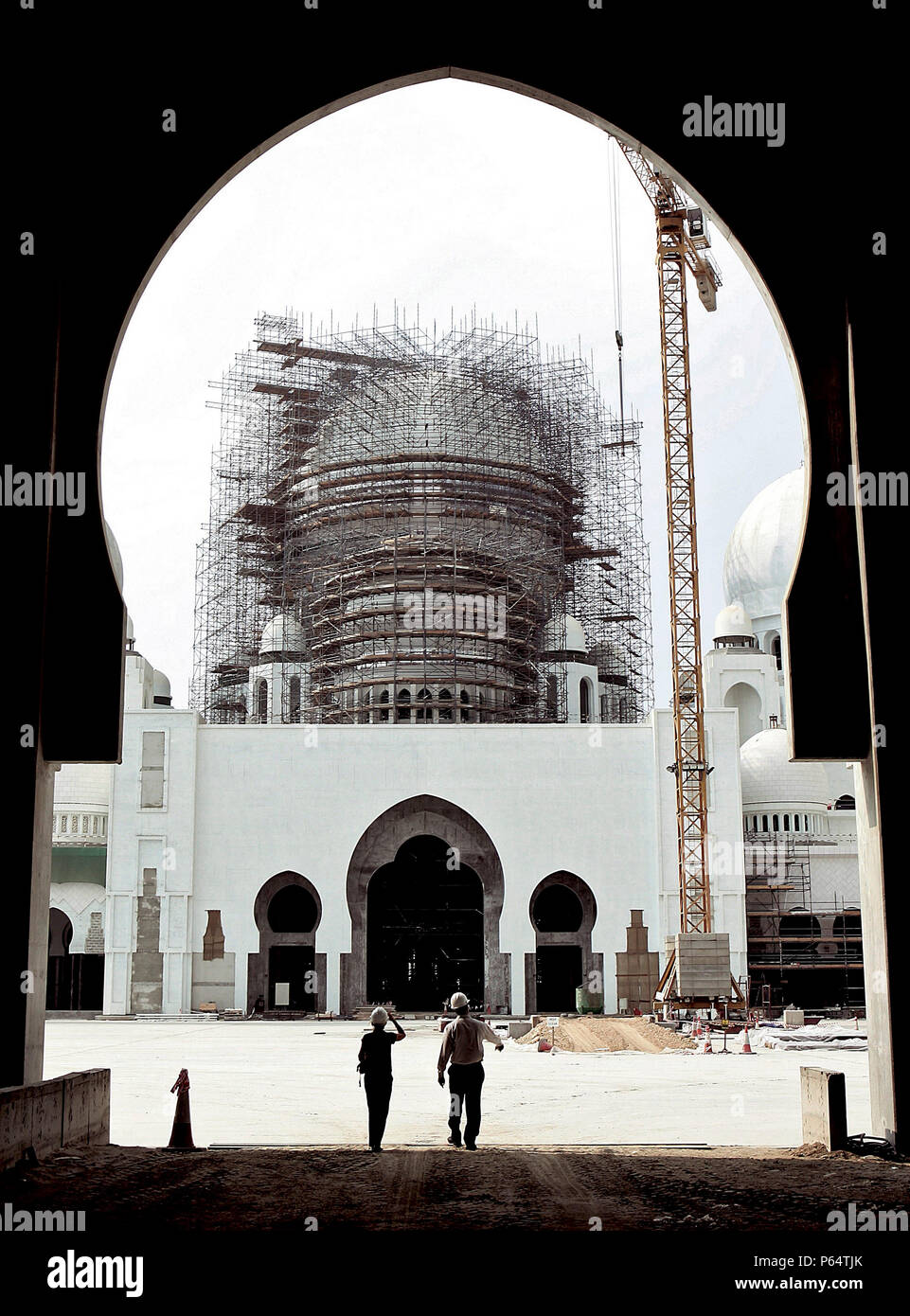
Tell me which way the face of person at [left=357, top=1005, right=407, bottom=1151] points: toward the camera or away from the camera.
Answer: away from the camera

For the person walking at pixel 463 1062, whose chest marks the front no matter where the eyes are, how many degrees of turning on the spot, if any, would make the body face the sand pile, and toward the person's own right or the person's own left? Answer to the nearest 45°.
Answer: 0° — they already face it

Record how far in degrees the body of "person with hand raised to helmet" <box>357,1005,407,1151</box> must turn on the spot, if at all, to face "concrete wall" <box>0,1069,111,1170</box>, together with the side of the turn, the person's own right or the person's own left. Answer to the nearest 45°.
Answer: approximately 135° to the person's own left

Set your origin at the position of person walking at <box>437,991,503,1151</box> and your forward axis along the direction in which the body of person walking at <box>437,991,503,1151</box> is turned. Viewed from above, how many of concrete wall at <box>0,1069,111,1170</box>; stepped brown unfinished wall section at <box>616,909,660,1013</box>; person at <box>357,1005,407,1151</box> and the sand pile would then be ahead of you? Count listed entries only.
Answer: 2

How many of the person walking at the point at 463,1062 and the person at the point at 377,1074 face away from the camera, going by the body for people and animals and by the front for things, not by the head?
2

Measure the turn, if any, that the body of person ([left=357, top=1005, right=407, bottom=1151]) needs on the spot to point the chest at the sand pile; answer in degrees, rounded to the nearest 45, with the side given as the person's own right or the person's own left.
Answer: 0° — they already face it

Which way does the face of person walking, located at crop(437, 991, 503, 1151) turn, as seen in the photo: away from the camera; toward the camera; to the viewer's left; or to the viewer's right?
away from the camera

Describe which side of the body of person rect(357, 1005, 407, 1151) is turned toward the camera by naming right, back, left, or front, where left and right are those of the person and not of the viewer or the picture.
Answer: back

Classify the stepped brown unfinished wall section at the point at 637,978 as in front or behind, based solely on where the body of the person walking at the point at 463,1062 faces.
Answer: in front

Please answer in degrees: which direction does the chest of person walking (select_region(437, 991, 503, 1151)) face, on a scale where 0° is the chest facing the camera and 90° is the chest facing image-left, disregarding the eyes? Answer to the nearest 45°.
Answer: approximately 180°

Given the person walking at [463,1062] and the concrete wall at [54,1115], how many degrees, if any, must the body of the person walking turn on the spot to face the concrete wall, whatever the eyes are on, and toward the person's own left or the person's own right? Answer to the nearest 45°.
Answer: approximately 135° to the person's own left

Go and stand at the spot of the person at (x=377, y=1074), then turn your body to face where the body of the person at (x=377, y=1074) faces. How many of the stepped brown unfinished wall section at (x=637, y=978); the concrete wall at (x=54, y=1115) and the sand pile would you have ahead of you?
2
